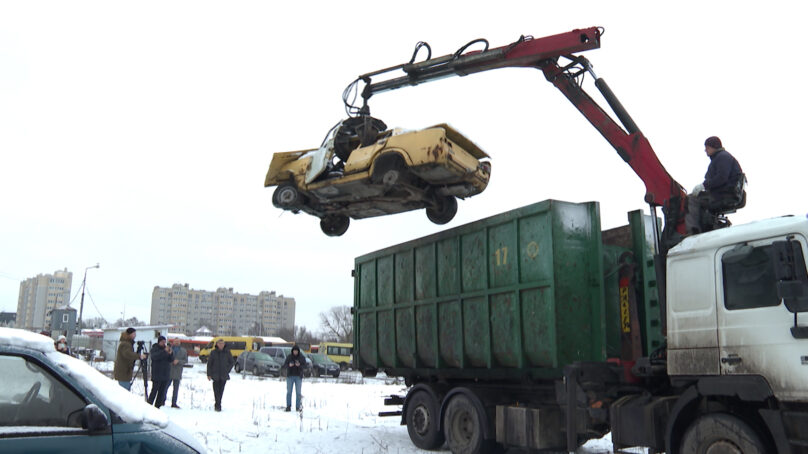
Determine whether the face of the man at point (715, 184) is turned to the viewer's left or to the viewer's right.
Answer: to the viewer's left

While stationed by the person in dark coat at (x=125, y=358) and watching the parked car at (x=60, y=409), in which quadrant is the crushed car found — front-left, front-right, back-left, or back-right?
front-left

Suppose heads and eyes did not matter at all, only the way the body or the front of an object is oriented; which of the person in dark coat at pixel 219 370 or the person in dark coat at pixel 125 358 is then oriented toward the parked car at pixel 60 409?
the person in dark coat at pixel 219 370

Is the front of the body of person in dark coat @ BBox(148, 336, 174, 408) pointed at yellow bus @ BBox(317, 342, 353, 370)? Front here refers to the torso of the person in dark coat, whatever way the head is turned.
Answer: no

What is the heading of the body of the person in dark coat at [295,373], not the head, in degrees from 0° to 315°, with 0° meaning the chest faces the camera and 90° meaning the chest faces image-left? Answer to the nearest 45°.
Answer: approximately 0°

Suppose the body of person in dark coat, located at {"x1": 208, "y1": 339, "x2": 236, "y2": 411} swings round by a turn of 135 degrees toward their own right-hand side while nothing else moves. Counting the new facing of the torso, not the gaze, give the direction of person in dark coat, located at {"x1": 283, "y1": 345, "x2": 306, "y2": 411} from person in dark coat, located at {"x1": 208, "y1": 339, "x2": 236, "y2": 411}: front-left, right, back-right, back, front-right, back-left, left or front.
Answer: back-right

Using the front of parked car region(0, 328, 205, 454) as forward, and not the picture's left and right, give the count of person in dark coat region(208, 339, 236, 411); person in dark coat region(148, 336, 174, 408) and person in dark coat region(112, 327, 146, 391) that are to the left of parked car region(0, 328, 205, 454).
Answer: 3

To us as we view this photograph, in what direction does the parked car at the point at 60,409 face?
facing to the right of the viewer

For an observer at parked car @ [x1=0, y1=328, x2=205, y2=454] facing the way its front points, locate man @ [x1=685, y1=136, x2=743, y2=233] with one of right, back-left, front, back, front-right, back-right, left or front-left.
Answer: front

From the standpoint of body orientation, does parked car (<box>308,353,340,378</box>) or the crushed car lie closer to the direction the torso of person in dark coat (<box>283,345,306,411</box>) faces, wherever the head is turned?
the crushed car

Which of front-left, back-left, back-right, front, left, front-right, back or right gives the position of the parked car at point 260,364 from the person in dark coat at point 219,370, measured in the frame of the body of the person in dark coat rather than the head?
back

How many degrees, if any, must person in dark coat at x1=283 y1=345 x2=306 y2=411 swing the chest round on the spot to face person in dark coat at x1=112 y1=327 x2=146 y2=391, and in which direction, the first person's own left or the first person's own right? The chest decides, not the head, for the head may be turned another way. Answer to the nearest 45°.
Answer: approximately 45° to the first person's own right

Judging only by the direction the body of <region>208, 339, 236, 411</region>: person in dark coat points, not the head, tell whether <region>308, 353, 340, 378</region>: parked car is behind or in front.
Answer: behind

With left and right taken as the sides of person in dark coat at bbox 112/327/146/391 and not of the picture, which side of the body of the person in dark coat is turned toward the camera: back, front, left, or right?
right

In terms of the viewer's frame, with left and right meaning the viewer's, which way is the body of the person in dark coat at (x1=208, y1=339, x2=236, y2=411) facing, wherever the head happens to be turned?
facing the viewer

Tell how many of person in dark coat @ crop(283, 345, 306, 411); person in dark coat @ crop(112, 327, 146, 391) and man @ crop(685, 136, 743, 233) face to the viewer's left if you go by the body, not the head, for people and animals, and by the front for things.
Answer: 1

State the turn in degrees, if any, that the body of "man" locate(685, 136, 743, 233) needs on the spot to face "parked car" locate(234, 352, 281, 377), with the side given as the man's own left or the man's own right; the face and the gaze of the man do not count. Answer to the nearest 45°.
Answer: approximately 45° to the man's own right
